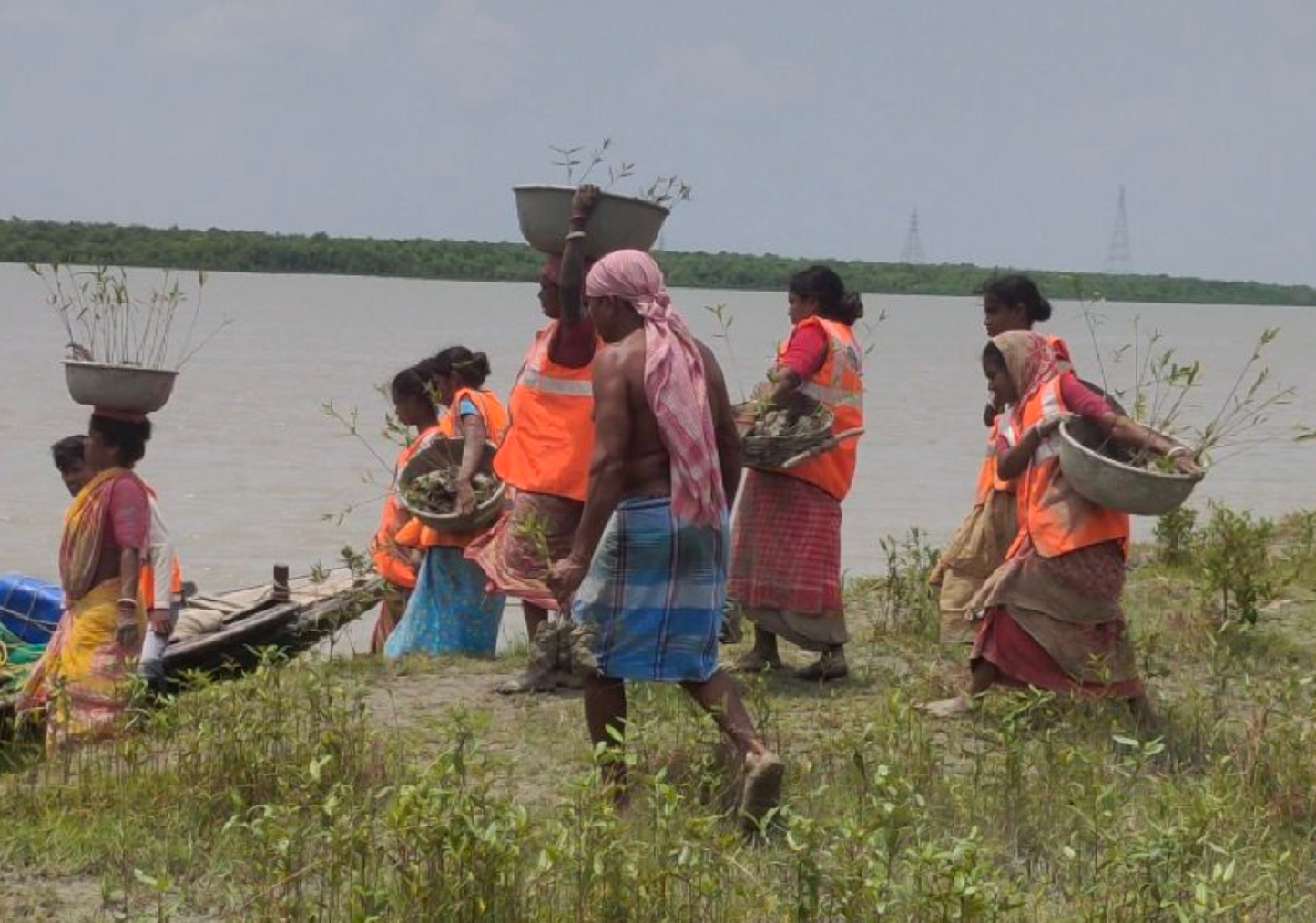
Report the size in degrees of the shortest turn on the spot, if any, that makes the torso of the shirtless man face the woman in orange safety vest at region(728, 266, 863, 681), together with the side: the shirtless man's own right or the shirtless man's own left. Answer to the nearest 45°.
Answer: approximately 45° to the shirtless man's own right

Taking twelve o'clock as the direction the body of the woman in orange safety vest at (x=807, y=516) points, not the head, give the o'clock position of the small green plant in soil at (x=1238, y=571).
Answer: The small green plant in soil is roughly at 5 o'clock from the woman in orange safety vest.

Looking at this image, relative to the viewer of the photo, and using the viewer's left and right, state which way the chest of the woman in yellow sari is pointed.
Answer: facing to the left of the viewer

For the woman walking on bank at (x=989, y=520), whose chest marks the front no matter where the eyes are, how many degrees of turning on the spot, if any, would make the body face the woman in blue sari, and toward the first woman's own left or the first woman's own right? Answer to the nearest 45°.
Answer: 0° — they already face them

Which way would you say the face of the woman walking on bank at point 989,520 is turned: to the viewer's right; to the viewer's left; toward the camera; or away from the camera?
to the viewer's left

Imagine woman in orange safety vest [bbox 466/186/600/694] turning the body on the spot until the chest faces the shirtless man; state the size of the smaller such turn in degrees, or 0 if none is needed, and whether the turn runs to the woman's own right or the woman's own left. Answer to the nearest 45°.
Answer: approximately 90° to the woman's own left

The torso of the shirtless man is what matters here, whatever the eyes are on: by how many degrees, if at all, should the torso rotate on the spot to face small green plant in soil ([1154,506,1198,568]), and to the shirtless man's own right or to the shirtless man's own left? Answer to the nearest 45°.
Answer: approximately 90° to the shirtless man's own right
